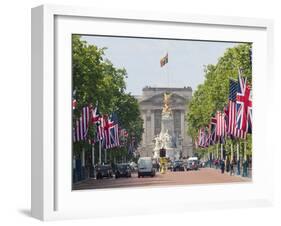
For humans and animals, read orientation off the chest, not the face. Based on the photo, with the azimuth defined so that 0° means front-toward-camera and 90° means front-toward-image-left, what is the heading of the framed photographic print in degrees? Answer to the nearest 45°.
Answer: approximately 315°
